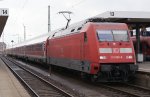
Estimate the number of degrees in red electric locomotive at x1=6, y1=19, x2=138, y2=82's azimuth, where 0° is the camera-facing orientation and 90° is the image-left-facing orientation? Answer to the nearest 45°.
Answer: approximately 315°
